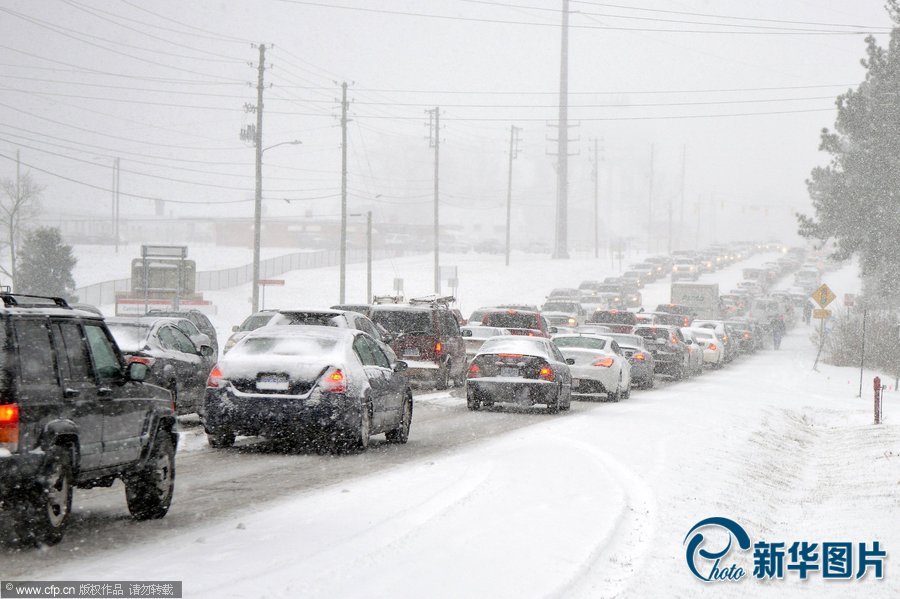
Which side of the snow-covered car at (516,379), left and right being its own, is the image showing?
back

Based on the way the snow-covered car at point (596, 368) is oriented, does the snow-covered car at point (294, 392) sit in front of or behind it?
behind

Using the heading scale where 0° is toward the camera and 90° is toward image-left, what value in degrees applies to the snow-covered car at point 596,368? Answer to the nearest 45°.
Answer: approximately 225°

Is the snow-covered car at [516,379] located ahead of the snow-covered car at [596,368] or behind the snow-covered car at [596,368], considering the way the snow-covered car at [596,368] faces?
behind

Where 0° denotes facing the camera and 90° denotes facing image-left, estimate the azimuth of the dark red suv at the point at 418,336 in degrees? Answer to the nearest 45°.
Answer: approximately 225°

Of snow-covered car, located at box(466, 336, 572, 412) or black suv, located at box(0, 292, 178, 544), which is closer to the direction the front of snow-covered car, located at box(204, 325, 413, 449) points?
the snow-covered car

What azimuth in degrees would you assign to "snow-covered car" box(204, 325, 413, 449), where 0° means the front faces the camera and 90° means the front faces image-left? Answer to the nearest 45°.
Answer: approximately 225°
